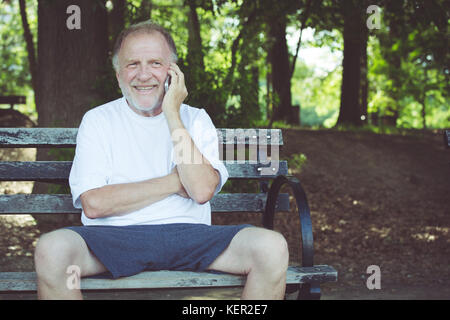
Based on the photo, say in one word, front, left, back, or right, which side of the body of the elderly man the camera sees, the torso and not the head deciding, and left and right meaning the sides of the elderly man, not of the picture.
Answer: front

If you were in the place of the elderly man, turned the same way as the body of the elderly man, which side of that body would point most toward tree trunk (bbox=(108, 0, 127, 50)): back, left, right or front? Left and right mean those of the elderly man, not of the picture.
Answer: back

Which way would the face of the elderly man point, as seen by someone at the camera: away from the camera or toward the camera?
toward the camera

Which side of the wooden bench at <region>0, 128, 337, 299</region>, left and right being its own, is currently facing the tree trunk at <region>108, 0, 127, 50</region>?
back
